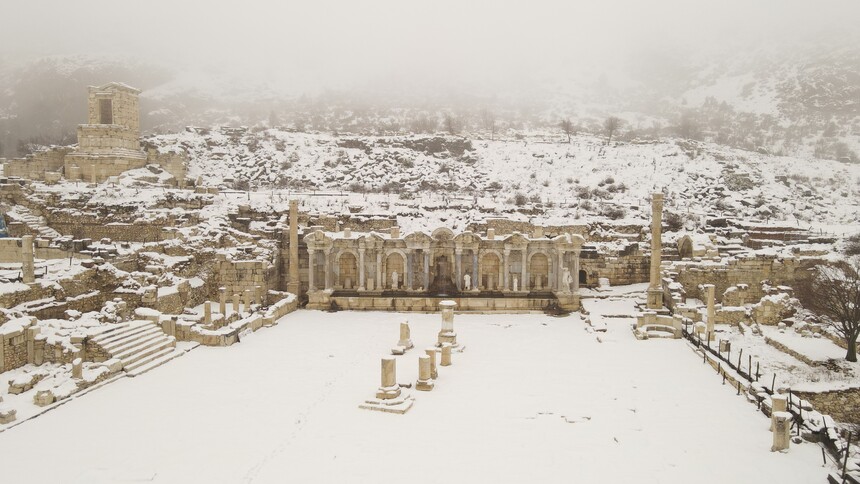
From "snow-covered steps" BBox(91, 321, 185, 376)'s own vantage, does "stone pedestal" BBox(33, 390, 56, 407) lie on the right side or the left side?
on its right

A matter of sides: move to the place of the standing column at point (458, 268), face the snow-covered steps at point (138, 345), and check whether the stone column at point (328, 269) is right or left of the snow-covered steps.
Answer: right

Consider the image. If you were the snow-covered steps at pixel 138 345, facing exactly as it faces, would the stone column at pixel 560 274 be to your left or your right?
on your left

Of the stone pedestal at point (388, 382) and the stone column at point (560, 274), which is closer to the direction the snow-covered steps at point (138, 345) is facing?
the stone pedestal

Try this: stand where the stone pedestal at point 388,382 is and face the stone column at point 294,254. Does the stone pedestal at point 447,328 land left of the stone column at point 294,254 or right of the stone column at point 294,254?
right

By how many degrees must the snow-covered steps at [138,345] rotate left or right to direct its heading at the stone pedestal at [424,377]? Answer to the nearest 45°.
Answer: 0° — it already faces it

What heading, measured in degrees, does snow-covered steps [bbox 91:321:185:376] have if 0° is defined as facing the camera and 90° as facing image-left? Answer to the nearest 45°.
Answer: approximately 315°

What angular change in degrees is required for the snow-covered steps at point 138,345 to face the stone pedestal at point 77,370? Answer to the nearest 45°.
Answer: approximately 90° to its right

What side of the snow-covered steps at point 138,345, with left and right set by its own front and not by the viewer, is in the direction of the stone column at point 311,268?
left

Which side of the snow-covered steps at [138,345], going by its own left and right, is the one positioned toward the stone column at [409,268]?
left

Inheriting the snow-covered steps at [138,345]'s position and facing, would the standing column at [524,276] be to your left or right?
on your left

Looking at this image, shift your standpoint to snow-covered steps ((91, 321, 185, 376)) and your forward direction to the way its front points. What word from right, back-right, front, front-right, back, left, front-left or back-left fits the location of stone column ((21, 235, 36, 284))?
back
